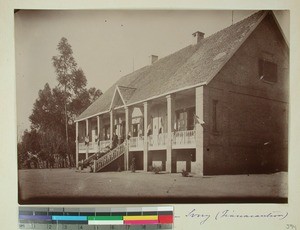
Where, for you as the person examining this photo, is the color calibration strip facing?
facing the viewer
